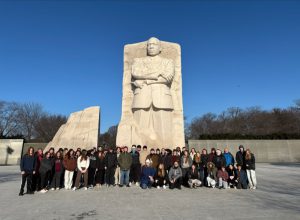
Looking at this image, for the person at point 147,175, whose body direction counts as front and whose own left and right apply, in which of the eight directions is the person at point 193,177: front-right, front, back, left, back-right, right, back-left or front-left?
left

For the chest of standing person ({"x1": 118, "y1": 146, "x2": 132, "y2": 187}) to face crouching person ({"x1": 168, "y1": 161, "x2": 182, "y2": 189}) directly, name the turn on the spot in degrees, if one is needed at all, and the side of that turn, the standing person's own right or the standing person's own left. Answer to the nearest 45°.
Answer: approximately 90° to the standing person's own left

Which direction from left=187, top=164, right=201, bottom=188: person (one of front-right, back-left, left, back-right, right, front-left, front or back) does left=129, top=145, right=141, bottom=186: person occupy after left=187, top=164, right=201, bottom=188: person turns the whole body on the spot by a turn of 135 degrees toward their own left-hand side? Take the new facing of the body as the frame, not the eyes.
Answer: back-left

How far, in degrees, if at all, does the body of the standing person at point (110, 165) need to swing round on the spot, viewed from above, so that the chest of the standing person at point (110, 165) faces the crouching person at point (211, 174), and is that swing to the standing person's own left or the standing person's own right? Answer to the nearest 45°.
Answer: approximately 90° to the standing person's own left

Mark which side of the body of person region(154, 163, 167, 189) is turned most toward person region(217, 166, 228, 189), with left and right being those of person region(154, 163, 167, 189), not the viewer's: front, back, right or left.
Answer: left

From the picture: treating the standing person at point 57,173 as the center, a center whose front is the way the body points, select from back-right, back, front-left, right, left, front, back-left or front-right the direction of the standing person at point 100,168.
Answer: left

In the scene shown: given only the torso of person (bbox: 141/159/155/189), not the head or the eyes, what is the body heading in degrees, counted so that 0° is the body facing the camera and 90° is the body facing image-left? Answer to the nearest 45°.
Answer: approximately 0°

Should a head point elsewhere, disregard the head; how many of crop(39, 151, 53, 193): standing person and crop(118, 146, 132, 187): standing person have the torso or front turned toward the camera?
2

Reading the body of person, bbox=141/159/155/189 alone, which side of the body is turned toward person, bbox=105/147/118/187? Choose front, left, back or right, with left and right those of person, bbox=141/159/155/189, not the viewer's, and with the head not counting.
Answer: right

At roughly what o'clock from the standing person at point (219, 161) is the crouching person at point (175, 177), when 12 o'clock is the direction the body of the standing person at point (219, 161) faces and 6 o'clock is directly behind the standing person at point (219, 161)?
the crouching person at point (175, 177) is roughly at 2 o'clock from the standing person at point (219, 161).

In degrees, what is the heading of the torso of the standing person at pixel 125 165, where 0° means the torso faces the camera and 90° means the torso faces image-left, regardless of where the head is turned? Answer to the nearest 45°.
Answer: approximately 0°
